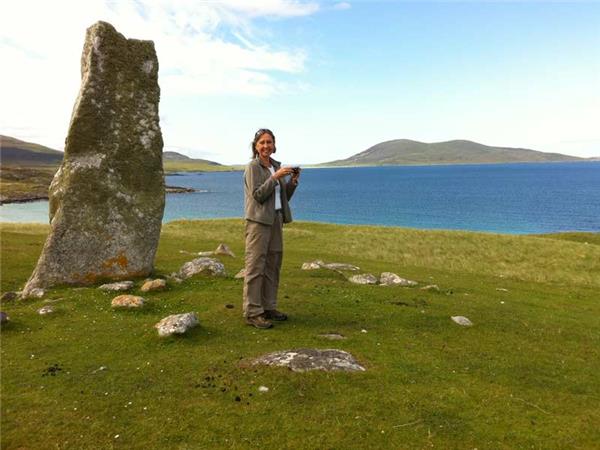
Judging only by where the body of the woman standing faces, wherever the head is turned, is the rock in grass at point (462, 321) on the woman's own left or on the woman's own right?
on the woman's own left

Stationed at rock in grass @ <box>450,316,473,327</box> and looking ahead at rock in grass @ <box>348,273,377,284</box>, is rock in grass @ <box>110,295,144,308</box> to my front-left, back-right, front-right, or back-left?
front-left

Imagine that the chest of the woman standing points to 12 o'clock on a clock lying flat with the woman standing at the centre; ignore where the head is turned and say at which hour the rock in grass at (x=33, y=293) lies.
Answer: The rock in grass is roughly at 5 o'clock from the woman standing.

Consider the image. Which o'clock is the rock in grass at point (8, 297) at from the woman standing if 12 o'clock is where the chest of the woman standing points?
The rock in grass is roughly at 5 o'clock from the woman standing.

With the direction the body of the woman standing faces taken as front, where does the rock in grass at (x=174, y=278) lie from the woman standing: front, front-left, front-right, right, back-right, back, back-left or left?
back

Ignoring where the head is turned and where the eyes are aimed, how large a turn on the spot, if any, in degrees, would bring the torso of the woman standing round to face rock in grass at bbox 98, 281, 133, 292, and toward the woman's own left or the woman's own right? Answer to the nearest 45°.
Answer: approximately 180°

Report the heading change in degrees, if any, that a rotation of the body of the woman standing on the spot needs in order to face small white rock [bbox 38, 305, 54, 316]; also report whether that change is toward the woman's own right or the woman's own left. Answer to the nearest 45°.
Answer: approximately 135° to the woman's own right

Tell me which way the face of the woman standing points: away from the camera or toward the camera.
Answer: toward the camera

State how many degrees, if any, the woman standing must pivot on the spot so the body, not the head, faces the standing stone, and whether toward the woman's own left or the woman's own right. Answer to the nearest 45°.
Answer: approximately 180°
